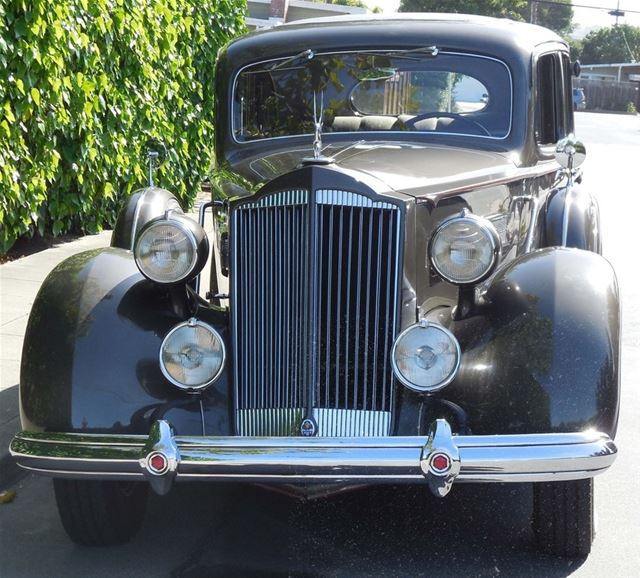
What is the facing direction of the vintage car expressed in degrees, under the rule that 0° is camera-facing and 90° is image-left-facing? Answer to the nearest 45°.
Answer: approximately 0°

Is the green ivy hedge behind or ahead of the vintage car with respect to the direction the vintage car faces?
behind
